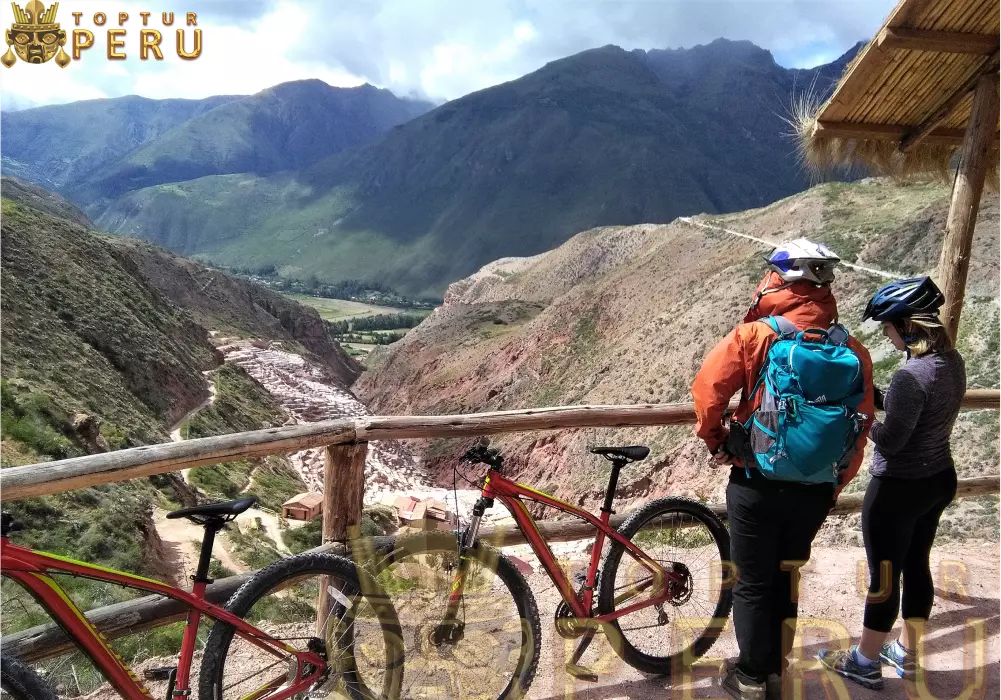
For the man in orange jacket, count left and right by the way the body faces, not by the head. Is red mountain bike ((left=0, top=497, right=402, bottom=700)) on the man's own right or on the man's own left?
on the man's own left

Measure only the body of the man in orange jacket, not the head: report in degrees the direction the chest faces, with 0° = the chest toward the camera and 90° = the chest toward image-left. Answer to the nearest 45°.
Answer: approximately 135°

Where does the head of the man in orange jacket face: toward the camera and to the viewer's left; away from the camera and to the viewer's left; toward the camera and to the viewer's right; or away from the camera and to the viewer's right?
away from the camera and to the viewer's right

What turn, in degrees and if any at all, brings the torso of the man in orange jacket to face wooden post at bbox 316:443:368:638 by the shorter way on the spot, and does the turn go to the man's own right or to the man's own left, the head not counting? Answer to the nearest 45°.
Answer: approximately 45° to the man's own left

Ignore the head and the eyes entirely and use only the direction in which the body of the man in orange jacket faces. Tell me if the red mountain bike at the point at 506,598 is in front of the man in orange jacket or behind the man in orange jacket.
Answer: in front

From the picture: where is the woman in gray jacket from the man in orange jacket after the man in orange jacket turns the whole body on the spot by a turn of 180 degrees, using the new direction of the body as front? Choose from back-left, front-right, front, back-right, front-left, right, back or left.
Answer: left
